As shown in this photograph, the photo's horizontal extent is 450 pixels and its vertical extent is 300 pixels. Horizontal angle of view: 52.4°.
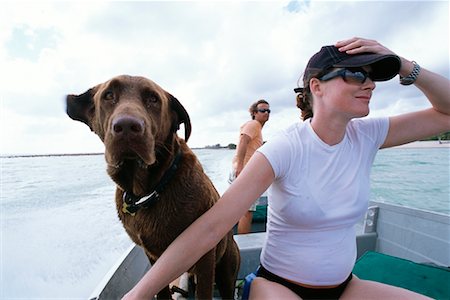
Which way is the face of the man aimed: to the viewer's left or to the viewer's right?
to the viewer's right

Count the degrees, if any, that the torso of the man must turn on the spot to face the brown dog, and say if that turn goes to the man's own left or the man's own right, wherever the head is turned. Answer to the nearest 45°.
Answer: approximately 45° to the man's own right
